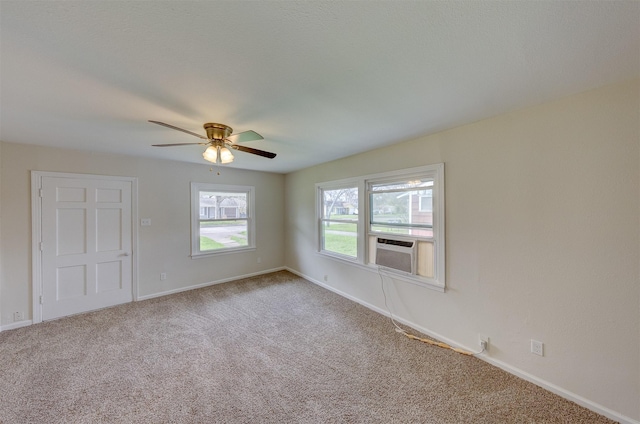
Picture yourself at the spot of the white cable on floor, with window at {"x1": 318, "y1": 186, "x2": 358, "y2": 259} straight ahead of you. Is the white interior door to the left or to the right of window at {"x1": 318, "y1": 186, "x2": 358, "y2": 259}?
left

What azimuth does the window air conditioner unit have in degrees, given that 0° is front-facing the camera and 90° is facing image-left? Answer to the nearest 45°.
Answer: approximately 45°

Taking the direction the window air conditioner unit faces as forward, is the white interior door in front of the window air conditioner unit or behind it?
in front

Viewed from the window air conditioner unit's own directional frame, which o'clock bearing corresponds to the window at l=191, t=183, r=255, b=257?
The window is roughly at 2 o'clock from the window air conditioner unit.

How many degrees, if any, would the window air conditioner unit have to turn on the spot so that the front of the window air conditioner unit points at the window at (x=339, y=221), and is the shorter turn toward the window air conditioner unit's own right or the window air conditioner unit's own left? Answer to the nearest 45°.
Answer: approximately 90° to the window air conditioner unit's own right
